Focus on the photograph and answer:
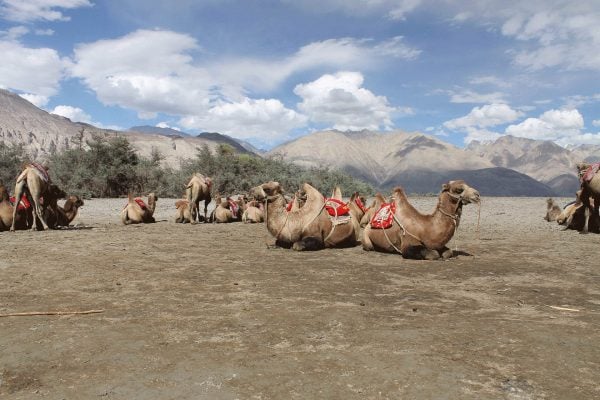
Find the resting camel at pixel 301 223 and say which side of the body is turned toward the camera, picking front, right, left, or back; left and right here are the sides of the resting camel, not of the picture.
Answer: left

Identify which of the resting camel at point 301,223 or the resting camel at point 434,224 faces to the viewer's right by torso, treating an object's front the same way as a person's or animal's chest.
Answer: the resting camel at point 434,224

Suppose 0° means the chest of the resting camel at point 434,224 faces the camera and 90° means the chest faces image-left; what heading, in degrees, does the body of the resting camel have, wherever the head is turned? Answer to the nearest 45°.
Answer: approximately 270°

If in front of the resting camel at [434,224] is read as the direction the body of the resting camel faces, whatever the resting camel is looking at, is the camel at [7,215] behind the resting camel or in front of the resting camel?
behind

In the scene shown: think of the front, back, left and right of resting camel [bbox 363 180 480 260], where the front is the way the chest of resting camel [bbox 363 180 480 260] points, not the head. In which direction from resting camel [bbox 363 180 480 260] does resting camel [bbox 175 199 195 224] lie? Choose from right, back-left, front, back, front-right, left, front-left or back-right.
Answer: back-left

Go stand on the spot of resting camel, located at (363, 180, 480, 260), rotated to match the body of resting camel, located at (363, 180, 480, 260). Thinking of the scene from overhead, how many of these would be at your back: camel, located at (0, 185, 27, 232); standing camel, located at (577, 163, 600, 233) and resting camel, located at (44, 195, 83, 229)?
2

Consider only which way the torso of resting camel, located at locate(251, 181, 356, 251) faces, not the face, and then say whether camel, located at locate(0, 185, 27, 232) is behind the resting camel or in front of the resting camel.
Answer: in front

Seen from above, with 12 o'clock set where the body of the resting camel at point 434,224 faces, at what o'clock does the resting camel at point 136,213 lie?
the resting camel at point 136,213 is roughly at 7 o'clock from the resting camel at point 434,224.

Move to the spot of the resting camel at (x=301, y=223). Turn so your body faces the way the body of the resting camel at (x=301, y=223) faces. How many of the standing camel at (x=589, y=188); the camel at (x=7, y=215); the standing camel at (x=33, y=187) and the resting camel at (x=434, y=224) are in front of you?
2

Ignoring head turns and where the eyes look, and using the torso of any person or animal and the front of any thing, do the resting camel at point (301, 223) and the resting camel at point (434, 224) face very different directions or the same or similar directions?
very different directions

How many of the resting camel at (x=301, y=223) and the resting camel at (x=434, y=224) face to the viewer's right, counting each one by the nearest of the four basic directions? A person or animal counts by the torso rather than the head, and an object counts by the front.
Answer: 1

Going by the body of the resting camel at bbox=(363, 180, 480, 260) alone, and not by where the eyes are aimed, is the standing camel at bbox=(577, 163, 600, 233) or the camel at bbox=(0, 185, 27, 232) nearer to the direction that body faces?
the standing camel
